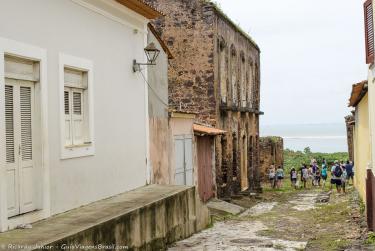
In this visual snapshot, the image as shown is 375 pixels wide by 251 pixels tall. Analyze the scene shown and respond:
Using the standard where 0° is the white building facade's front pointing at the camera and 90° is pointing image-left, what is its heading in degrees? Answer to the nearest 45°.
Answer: approximately 315°

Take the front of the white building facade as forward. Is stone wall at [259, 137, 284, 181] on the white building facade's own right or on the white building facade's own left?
on the white building facade's own left

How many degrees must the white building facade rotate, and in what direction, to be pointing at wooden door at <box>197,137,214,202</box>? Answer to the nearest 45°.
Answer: approximately 90° to its left

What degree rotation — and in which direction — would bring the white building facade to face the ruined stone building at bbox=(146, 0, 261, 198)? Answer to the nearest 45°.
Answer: approximately 90° to its left

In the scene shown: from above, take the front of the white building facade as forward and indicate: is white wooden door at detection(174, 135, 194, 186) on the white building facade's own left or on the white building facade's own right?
on the white building facade's own left
